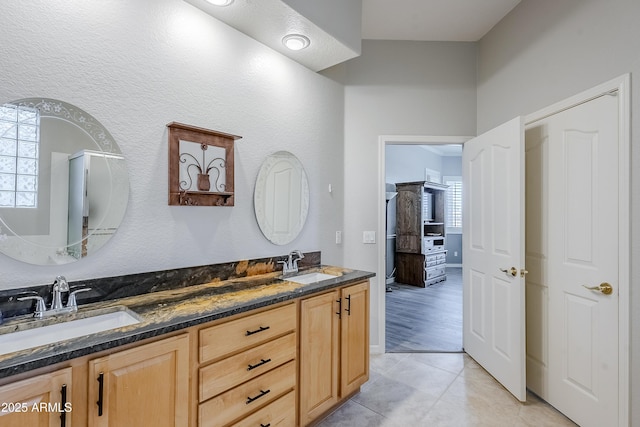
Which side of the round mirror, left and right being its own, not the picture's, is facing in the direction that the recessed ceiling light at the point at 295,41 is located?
left

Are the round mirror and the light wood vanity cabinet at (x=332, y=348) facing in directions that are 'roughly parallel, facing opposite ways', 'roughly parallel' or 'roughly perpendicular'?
roughly parallel

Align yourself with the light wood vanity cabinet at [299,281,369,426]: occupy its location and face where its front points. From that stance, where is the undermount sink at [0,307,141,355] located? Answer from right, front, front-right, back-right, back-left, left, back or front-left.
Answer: right

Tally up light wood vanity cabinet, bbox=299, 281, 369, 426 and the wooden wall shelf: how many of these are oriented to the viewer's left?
0

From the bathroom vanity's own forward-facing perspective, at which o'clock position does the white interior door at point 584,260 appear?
The white interior door is roughly at 11 o'clock from the bathroom vanity.

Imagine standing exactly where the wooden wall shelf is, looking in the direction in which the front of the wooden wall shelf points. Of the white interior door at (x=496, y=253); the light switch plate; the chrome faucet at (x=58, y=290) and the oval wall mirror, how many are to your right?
1

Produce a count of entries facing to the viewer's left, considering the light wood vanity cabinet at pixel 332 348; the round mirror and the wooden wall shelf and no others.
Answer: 0

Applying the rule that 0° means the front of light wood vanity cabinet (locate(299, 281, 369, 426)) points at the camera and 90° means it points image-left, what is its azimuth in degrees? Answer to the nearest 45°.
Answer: approximately 315°

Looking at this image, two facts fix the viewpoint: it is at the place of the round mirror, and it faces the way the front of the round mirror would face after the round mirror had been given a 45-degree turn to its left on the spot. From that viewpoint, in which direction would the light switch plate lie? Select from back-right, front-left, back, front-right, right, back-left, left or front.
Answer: front-left

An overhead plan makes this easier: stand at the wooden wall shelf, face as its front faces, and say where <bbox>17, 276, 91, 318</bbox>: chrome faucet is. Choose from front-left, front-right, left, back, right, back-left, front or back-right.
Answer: right

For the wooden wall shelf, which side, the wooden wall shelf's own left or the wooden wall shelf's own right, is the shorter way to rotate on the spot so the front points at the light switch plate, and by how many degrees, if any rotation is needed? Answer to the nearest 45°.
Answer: approximately 90° to the wooden wall shelf's own left

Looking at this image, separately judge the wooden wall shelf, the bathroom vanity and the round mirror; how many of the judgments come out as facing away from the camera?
0

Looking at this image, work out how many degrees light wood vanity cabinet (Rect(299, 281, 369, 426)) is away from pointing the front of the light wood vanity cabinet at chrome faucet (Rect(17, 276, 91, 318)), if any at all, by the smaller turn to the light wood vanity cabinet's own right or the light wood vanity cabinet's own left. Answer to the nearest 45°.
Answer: approximately 90° to the light wood vanity cabinet's own right

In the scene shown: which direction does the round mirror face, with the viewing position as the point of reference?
facing the viewer

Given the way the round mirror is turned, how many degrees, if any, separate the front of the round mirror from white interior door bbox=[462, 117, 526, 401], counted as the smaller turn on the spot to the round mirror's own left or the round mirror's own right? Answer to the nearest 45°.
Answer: approximately 90° to the round mirror's own left
